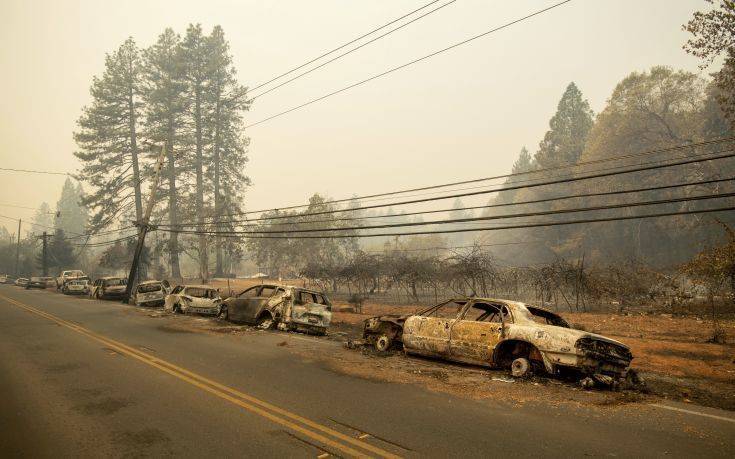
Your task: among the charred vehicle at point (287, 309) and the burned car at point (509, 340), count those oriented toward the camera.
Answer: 0
